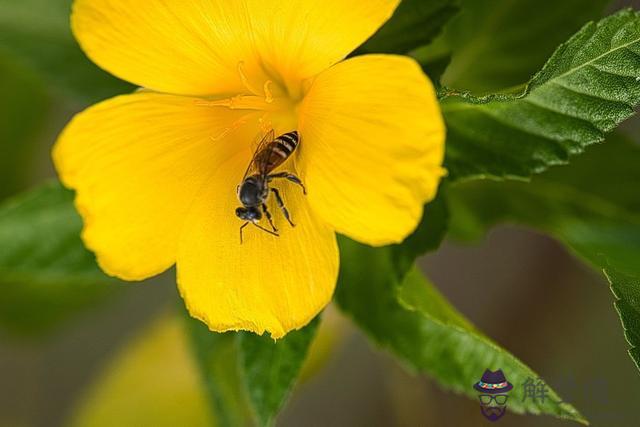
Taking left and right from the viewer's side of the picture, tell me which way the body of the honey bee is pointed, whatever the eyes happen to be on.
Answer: facing the viewer and to the left of the viewer
